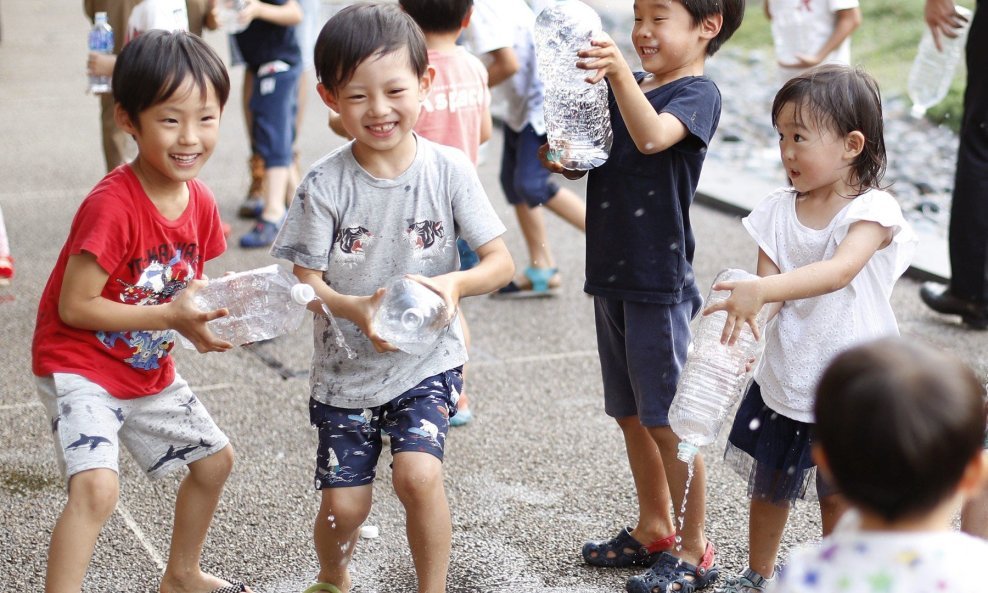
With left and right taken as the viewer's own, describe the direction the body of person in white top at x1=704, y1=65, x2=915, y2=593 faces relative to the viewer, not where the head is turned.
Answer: facing the viewer and to the left of the viewer

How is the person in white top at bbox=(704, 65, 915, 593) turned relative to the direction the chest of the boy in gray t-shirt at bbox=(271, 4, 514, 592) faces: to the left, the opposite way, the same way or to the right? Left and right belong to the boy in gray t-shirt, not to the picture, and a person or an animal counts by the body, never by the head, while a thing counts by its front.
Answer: to the right

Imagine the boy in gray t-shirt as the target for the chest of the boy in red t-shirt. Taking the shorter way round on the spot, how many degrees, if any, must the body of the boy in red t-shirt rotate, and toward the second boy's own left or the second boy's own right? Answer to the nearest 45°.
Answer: approximately 45° to the second boy's own left

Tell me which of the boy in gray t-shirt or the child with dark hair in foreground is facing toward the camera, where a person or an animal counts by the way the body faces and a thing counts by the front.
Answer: the boy in gray t-shirt

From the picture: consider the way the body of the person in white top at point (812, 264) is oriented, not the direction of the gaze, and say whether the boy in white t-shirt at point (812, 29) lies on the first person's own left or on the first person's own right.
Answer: on the first person's own right

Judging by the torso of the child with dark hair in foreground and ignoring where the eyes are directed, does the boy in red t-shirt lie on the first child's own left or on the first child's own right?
on the first child's own left

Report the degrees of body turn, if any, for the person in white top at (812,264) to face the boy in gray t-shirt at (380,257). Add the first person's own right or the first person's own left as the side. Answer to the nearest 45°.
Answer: approximately 45° to the first person's own right

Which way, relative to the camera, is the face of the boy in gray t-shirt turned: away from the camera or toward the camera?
toward the camera

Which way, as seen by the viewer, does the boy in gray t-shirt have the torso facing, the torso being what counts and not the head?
toward the camera

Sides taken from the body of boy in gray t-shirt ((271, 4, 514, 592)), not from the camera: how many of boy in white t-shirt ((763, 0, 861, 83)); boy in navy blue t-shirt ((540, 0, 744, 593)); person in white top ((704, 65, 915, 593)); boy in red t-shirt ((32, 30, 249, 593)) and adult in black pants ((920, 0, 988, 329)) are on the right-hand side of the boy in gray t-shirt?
1

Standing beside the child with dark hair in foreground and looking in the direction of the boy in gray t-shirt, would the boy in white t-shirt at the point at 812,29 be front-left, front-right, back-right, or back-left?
front-right

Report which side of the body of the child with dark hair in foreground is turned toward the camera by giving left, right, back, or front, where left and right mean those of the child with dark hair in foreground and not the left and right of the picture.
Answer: back

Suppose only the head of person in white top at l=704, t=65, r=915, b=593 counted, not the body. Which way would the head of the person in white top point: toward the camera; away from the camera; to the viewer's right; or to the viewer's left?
to the viewer's left

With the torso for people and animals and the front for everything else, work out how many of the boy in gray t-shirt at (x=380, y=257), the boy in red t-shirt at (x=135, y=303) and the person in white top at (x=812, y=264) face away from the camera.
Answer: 0

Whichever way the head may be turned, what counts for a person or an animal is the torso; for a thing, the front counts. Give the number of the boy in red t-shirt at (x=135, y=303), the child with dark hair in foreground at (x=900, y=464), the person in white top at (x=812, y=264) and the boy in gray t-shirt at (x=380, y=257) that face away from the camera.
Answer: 1
